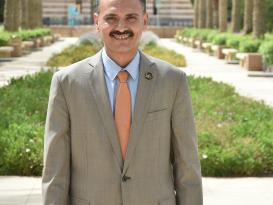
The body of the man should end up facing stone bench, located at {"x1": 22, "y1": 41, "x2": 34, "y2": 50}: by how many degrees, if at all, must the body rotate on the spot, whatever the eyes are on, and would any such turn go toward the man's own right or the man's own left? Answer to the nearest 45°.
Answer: approximately 180°

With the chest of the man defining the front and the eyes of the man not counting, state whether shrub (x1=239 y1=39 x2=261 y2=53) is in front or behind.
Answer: behind

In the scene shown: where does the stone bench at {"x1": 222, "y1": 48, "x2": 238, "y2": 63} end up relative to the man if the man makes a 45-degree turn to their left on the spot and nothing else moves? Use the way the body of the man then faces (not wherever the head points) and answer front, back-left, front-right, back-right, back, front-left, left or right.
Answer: back-left

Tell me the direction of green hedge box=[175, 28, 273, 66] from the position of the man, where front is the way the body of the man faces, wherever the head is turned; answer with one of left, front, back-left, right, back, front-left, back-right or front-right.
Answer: back

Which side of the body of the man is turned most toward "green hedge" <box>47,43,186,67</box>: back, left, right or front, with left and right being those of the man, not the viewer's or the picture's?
back

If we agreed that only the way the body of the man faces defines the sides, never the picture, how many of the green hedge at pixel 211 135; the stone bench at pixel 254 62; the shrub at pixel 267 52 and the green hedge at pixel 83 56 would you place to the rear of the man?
4

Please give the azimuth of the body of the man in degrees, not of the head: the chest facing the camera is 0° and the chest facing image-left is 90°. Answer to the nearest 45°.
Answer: approximately 0°

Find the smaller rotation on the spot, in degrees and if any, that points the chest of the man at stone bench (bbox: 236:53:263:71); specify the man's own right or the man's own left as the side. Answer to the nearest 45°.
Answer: approximately 180°

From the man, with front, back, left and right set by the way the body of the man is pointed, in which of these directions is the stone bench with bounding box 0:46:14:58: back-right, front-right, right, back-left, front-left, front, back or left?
back

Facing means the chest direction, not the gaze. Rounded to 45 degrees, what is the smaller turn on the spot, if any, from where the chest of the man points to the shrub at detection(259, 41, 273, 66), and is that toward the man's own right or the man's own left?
approximately 180°

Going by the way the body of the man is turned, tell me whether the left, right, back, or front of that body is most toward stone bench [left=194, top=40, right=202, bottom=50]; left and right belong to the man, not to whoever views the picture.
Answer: back

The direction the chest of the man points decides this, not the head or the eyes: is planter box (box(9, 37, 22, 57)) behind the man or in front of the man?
behind

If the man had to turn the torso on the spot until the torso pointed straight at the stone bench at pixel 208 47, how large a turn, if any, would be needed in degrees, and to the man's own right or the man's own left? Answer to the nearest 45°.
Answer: approximately 180°
